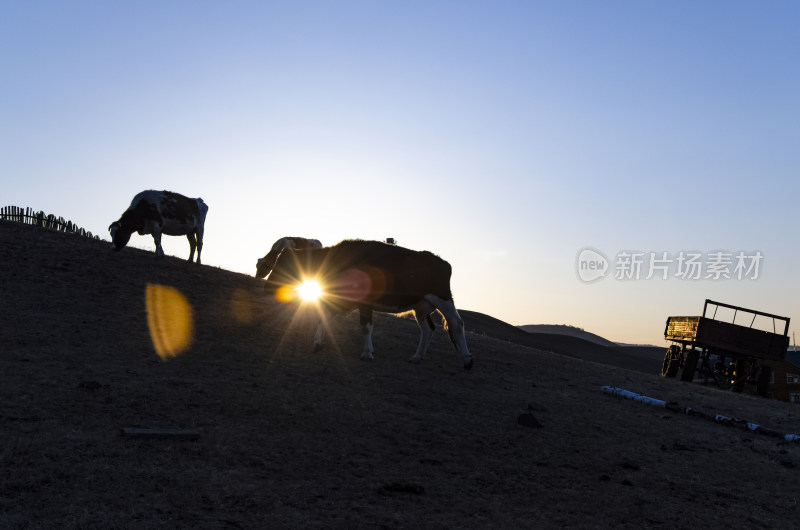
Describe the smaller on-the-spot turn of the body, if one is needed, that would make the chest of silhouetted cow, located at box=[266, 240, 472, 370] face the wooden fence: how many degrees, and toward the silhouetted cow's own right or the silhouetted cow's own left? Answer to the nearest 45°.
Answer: approximately 45° to the silhouetted cow's own right

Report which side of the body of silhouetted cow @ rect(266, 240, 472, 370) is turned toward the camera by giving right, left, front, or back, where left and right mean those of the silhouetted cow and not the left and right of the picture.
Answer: left

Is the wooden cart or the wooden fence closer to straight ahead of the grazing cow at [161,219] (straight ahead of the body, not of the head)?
the wooden fence

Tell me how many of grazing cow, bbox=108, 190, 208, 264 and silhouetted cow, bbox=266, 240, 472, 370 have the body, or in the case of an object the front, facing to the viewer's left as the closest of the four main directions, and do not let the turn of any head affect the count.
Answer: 2

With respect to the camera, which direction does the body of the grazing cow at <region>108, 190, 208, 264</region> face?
to the viewer's left

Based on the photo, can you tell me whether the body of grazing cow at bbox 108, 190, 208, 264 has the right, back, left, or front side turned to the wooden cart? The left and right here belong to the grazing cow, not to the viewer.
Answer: back
